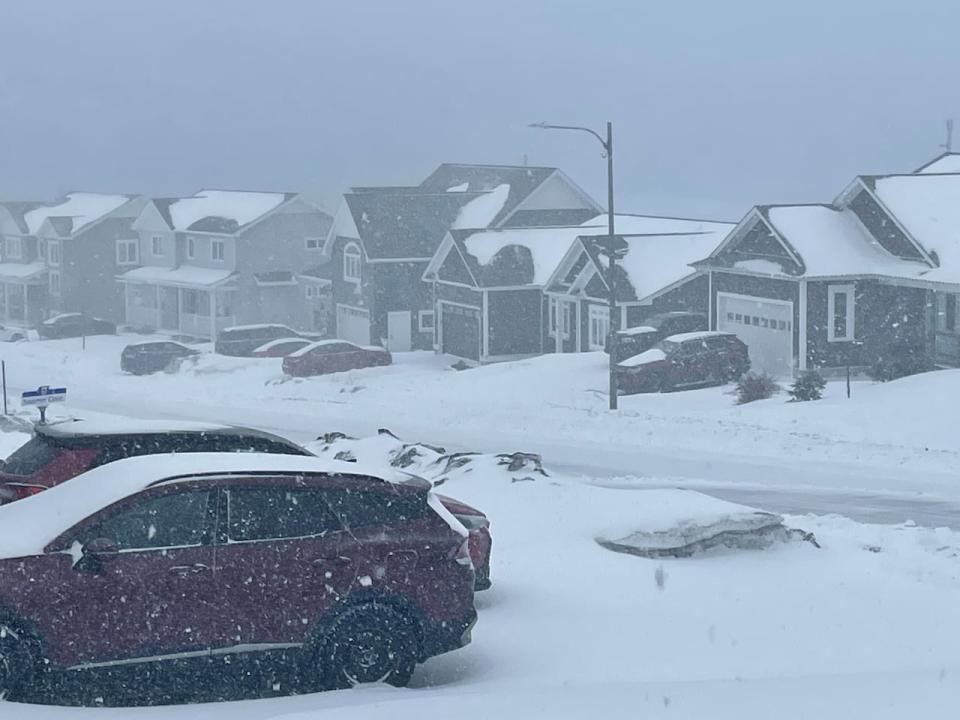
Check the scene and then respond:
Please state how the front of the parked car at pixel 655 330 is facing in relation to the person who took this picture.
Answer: facing the viewer and to the left of the viewer

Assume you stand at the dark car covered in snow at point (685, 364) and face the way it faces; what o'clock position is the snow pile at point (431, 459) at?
The snow pile is roughly at 11 o'clock from the dark car covered in snow.

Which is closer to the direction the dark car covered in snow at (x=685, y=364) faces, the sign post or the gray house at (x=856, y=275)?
the sign post

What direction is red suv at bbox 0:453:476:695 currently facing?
to the viewer's left

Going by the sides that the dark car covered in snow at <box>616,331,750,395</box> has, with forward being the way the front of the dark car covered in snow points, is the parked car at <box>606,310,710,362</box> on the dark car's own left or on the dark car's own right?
on the dark car's own right
